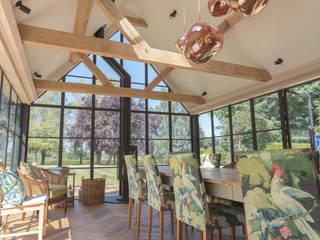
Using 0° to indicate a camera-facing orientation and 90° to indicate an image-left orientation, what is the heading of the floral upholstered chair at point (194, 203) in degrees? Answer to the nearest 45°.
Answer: approximately 225°

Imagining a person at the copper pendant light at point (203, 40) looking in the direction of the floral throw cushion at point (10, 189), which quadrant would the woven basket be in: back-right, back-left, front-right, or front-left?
front-right

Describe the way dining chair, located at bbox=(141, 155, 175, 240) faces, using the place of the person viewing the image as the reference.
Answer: facing away from the viewer and to the right of the viewer

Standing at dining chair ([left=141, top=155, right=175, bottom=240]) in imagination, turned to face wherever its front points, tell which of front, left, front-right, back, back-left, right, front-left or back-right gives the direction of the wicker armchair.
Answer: left

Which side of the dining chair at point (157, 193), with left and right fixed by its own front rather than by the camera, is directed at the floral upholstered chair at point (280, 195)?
right

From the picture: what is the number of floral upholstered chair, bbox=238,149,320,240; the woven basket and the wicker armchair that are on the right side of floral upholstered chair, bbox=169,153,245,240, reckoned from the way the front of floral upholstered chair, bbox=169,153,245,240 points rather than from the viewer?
1

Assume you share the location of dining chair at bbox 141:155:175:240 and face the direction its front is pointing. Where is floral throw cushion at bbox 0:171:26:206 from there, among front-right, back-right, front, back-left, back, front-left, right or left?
back-left

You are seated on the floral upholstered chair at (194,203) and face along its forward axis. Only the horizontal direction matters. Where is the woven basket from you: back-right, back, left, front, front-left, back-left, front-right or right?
left

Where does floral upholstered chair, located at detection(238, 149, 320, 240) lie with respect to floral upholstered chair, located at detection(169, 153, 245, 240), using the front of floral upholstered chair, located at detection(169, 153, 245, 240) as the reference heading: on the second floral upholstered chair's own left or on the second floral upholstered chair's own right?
on the second floral upholstered chair's own right

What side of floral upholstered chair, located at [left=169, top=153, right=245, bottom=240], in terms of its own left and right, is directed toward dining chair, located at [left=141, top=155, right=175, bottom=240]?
left

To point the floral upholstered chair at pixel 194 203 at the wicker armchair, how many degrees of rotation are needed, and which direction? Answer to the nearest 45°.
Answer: approximately 90° to its left

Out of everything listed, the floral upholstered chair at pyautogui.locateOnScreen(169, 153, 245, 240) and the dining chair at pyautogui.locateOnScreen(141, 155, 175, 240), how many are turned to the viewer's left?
0

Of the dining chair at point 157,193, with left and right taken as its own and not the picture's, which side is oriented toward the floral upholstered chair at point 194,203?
right

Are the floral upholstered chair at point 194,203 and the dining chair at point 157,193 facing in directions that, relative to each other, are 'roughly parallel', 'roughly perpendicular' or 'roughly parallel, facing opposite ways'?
roughly parallel
